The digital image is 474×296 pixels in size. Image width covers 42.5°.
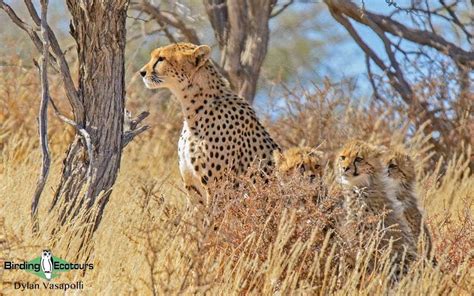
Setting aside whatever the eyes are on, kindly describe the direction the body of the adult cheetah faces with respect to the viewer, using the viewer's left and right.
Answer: facing to the left of the viewer

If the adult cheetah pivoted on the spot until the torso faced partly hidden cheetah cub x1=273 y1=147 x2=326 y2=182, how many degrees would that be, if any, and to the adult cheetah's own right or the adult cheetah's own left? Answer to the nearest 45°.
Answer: approximately 135° to the adult cheetah's own left
